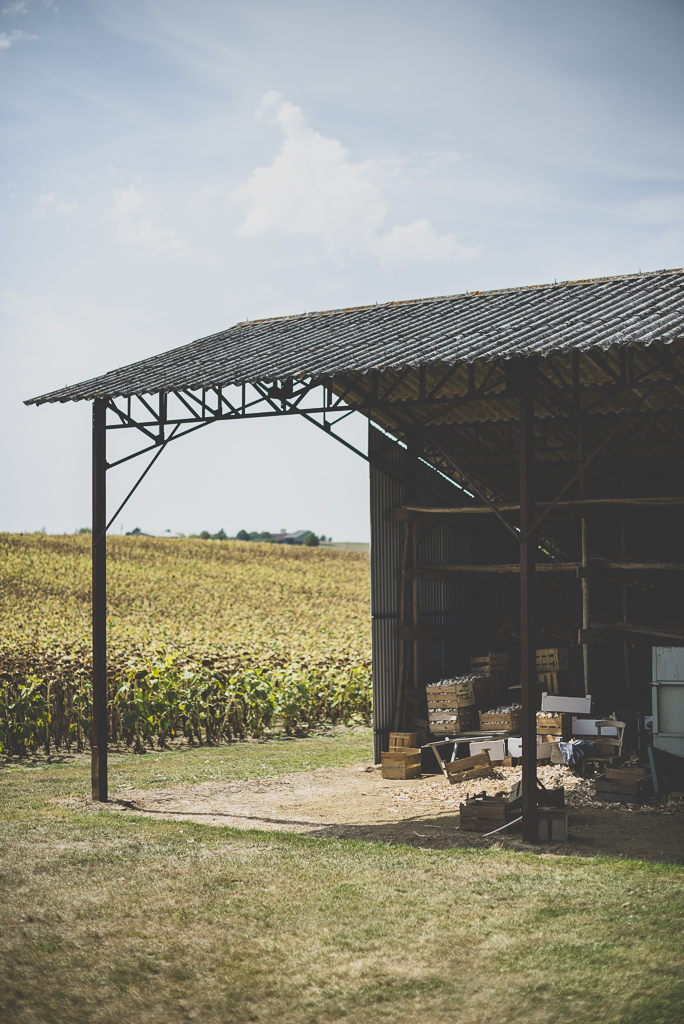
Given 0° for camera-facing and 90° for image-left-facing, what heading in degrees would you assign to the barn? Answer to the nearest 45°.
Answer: approximately 0°
